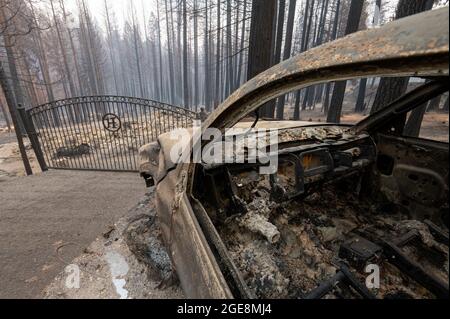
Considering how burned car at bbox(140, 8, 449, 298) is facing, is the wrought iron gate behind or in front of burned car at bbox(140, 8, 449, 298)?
in front

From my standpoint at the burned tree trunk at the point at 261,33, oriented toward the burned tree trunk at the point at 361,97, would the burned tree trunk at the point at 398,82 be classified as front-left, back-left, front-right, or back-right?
front-right

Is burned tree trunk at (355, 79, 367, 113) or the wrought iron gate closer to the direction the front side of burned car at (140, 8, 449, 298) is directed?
the wrought iron gate

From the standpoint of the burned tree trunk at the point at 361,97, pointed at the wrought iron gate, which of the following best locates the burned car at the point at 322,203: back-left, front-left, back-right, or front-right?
front-left

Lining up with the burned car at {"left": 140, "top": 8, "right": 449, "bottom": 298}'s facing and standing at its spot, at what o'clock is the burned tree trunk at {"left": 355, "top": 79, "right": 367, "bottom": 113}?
The burned tree trunk is roughly at 2 o'clock from the burned car.

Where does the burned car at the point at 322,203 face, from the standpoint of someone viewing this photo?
facing away from the viewer and to the left of the viewer

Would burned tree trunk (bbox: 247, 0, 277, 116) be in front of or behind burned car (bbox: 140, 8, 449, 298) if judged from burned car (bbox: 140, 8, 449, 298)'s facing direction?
in front

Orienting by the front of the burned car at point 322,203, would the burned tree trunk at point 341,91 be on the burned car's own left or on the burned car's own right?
on the burned car's own right

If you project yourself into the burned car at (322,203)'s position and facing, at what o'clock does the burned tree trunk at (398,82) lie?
The burned tree trunk is roughly at 2 o'clock from the burned car.
